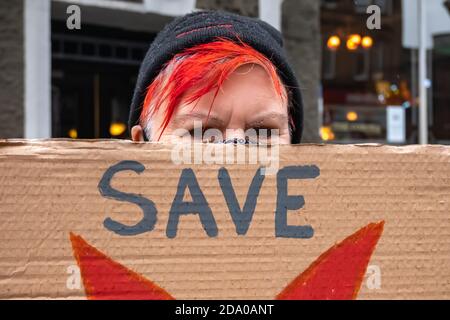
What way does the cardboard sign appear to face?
toward the camera
